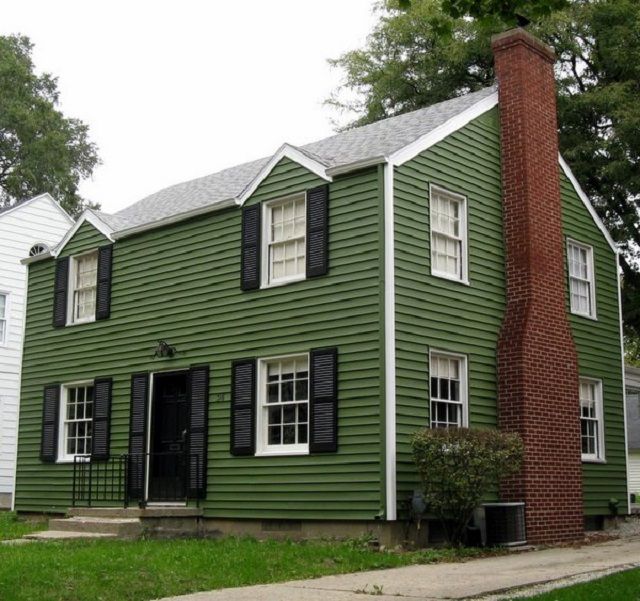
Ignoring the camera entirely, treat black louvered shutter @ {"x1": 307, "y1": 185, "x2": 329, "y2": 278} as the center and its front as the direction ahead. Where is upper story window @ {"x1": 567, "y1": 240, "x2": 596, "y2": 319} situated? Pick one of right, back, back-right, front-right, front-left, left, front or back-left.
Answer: back

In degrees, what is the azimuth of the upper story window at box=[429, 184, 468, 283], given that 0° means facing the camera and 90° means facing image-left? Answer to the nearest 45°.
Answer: approximately 315°

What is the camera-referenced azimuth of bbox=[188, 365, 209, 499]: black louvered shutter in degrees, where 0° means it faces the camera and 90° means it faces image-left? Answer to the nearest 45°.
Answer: approximately 45°
